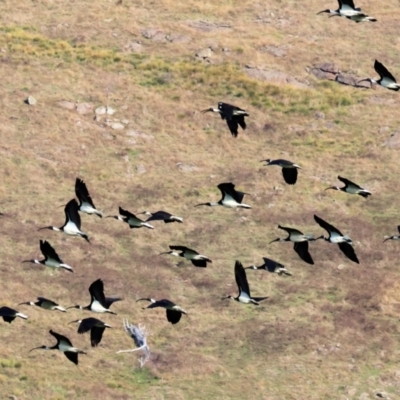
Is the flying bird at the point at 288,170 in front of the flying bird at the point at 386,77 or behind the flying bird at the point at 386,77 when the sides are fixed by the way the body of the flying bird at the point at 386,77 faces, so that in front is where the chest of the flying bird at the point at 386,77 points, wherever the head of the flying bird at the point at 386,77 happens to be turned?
in front

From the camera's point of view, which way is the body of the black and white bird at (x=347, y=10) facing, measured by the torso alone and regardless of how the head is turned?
to the viewer's left

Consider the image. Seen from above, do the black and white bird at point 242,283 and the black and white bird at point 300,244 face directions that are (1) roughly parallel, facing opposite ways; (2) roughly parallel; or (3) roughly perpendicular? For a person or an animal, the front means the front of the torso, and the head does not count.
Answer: roughly parallel

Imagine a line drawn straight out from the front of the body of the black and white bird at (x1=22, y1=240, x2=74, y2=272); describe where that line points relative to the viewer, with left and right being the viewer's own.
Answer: facing to the left of the viewer

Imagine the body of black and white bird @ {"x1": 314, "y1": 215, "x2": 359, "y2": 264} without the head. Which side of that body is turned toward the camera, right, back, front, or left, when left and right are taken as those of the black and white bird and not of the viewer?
left

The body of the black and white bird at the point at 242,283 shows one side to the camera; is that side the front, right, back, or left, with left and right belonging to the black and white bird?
left

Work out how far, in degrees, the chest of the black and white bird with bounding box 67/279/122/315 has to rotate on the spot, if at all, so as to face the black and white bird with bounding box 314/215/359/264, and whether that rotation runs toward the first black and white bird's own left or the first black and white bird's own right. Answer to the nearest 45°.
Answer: approximately 180°

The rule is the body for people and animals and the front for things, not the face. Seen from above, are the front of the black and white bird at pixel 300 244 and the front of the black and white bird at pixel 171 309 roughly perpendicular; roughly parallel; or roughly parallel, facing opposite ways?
roughly parallel

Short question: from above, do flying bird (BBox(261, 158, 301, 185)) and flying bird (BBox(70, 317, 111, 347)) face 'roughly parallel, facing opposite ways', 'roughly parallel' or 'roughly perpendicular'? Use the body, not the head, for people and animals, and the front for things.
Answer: roughly parallel

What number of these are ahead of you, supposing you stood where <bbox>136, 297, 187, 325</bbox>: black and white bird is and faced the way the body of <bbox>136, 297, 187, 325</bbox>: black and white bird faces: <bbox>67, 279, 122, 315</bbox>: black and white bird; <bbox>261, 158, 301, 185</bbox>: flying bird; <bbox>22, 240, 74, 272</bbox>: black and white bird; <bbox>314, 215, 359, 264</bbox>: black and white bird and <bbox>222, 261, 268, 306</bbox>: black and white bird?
2

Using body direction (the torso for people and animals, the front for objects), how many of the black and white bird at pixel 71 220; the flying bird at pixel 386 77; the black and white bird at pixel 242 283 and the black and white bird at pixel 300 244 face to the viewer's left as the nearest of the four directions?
4

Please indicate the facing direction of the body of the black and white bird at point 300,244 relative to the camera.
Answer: to the viewer's left

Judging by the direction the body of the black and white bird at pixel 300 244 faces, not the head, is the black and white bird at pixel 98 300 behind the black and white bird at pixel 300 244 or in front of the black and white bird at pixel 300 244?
in front

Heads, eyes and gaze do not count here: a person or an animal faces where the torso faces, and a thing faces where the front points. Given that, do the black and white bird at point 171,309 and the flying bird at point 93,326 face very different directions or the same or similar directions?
same or similar directions
